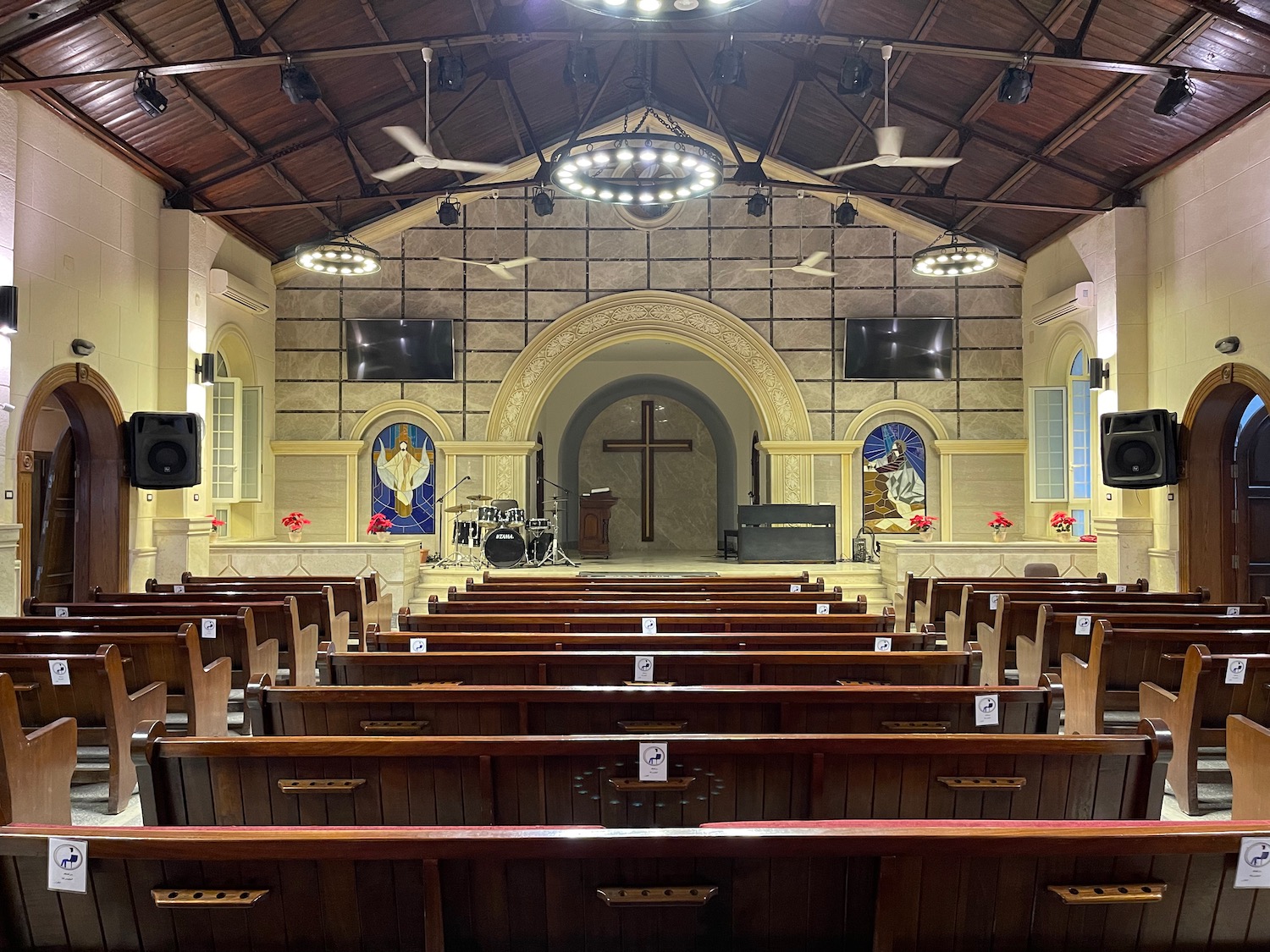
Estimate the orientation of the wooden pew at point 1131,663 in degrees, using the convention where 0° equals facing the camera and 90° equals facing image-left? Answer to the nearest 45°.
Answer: approximately 135°

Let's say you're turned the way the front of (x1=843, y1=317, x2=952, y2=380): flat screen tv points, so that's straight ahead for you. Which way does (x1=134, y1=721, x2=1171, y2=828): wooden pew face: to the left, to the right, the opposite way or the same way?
the opposite way

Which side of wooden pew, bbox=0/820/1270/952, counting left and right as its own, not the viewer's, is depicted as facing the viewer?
back

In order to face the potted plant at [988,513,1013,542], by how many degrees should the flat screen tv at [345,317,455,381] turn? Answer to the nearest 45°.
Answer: approximately 45° to its left

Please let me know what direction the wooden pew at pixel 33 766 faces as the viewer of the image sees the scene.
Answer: facing away from the viewer and to the right of the viewer

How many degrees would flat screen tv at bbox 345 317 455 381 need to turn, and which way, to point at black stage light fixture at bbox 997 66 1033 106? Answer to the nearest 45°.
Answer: approximately 45° to its left

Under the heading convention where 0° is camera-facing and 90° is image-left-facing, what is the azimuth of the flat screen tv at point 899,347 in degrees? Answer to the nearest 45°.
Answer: approximately 0°

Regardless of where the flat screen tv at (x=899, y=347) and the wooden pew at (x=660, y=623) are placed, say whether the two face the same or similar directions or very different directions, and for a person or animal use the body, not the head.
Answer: very different directions

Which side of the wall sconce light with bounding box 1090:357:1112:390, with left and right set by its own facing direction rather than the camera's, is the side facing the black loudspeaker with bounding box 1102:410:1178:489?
left

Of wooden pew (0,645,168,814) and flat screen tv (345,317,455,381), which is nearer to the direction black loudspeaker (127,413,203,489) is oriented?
the wooden pew

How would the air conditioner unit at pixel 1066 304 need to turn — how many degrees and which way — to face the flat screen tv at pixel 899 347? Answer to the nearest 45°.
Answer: approximately 90° to its right
